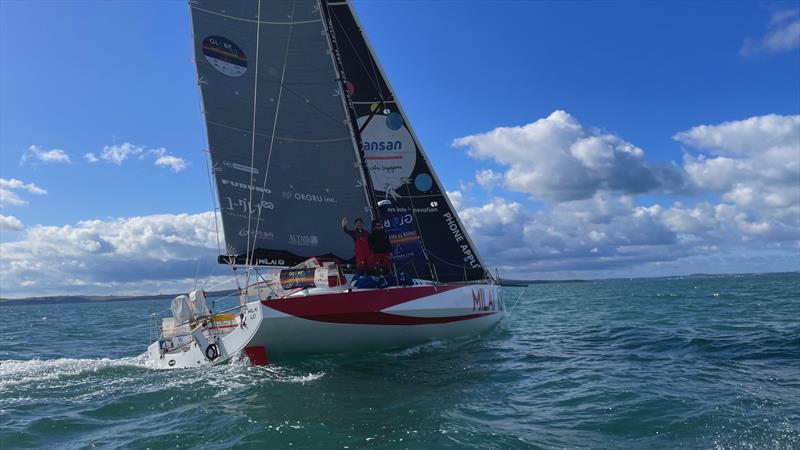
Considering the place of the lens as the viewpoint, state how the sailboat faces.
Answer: facing away from the viewer and to the right of the viewer
